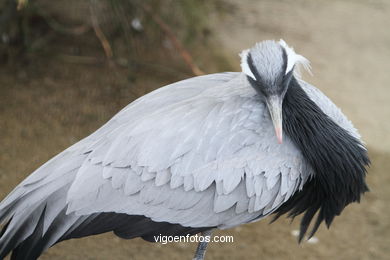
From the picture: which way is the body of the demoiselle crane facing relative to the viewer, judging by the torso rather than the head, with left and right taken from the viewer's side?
facing to the right of the viewer
